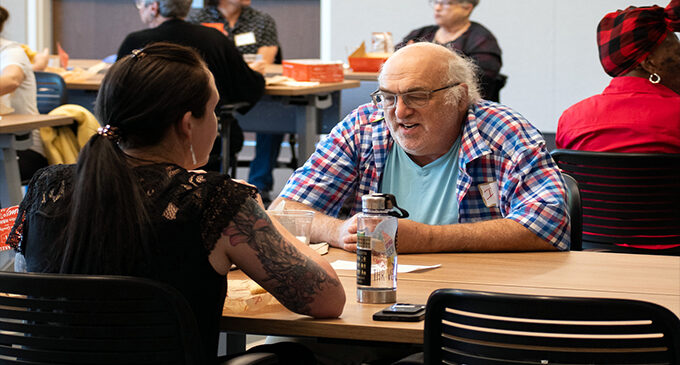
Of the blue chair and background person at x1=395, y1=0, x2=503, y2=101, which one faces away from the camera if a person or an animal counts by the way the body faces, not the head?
the blue chair

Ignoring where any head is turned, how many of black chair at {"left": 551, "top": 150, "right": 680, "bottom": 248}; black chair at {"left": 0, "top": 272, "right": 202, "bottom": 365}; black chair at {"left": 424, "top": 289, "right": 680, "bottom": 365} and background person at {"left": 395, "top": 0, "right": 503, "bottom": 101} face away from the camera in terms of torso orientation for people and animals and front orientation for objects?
3

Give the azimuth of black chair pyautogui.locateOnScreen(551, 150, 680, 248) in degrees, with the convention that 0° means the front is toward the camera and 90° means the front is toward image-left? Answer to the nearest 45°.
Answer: approximately 180°

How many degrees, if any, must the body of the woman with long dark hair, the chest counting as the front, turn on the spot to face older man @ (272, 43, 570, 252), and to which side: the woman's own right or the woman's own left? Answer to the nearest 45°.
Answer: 0° — they already face them

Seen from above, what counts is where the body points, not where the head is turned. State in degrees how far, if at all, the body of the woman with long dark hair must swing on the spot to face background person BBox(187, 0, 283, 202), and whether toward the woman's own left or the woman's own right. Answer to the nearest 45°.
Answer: approximately 45° to the woman's own left

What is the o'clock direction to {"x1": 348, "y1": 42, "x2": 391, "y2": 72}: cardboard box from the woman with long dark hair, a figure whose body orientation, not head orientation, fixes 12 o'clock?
The cardboard box is roughly at 11 o'clock from the woman with long dark hair.

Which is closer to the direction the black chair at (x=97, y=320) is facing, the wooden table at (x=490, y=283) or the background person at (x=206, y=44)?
the background person

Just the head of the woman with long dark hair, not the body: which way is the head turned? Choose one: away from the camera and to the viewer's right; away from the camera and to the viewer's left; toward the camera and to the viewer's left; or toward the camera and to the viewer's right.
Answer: away from the camera and to the viewer's right

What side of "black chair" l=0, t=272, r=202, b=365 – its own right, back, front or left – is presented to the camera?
back

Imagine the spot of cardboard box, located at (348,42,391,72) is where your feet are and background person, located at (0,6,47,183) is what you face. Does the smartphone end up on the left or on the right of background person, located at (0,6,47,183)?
left

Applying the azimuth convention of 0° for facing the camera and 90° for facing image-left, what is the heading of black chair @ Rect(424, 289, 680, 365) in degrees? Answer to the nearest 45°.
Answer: approximately 180°

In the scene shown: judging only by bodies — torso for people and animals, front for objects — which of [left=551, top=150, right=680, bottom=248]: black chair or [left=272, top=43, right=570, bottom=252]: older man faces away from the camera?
the black chair
